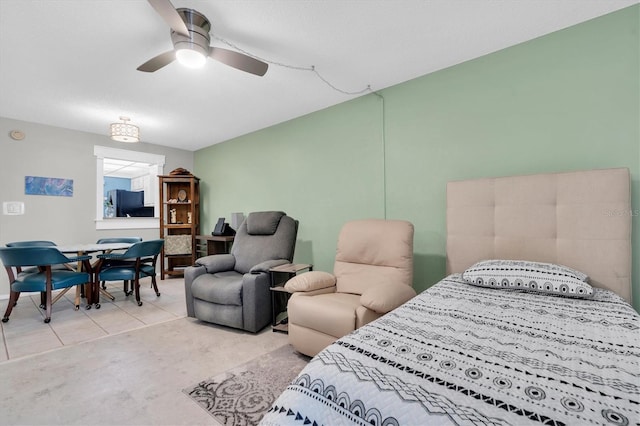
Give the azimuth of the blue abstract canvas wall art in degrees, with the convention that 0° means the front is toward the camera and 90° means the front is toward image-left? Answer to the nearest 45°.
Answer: approximately 0°

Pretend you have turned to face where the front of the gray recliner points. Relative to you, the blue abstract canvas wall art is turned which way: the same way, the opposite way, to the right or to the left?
to the left

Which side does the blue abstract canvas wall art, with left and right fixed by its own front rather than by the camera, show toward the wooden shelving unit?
left

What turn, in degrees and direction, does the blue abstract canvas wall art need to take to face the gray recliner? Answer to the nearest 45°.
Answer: approximately 45° to its left

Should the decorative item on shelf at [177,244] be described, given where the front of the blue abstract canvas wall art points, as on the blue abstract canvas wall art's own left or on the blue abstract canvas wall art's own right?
on the blue abstract canvas wall art's own left

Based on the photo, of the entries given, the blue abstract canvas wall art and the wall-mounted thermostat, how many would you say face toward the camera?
2

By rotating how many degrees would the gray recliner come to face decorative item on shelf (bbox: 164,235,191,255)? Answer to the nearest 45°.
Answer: approximately 90° to its right

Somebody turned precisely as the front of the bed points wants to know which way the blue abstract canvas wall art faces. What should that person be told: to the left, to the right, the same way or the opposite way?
to the left

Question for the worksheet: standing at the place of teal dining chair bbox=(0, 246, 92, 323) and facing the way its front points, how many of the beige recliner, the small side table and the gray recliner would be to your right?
3

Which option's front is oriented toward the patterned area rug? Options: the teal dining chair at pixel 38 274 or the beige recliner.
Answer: the beige recliner
